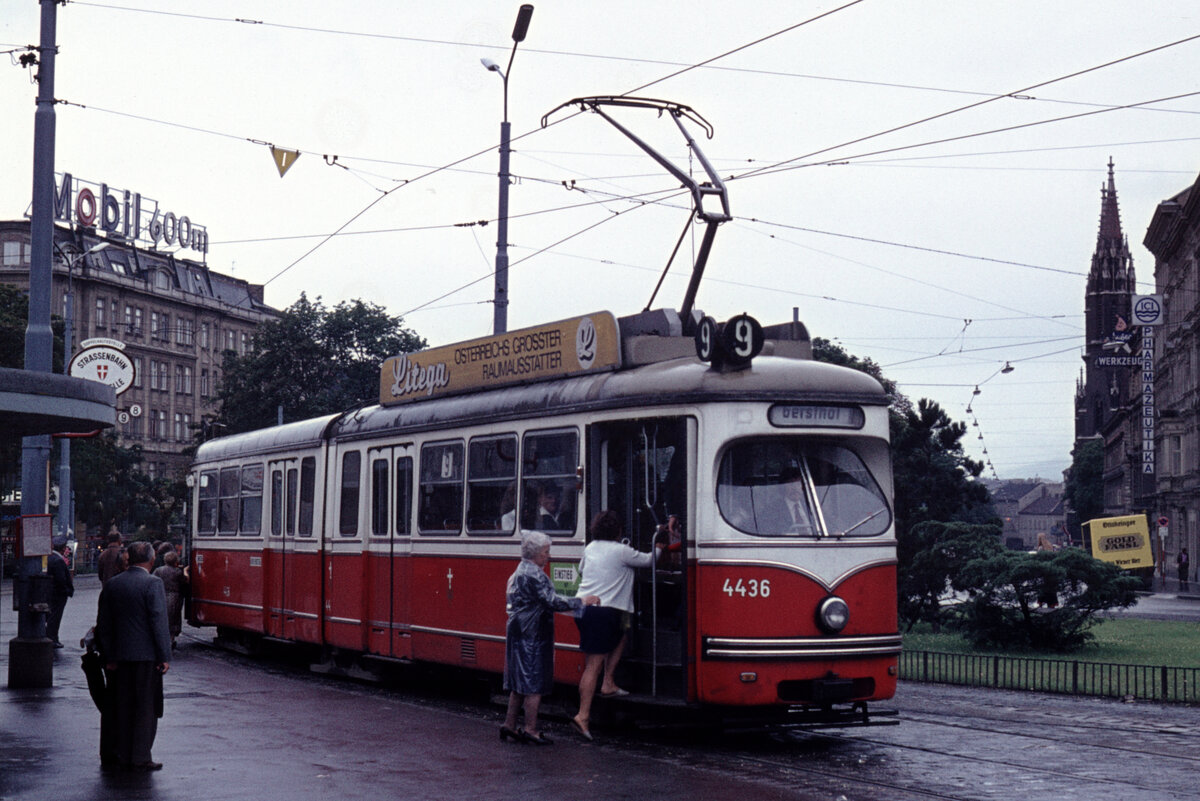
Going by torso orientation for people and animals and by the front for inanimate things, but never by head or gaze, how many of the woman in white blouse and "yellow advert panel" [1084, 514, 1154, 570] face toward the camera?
1

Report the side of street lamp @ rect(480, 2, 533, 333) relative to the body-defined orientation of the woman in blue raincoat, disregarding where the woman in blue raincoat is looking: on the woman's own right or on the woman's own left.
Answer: on the woman's own left

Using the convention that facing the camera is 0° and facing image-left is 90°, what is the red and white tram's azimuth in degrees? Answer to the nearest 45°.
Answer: approximately 315°

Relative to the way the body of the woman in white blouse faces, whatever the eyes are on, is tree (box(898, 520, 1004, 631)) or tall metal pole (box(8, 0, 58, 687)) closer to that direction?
the tree

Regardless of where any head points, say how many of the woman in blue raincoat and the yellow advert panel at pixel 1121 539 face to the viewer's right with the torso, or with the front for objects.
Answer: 1

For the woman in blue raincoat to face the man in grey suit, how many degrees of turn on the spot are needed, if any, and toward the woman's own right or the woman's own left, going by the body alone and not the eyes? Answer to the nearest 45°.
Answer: approximately 180°

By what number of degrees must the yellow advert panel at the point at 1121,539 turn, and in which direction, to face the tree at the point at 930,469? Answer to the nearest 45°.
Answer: approximately 45° to its right

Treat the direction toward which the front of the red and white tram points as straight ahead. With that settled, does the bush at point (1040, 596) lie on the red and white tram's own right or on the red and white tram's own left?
on the red and white tram's own left

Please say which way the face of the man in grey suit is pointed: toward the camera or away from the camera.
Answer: away from the camera

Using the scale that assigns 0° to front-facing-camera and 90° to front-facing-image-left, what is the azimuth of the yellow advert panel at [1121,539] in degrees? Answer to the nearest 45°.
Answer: approximately 0°

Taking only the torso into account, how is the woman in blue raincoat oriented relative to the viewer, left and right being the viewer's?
facing to the right of the viewer

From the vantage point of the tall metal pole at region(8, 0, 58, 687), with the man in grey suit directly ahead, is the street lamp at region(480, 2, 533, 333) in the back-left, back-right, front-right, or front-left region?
back-left
